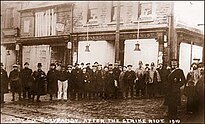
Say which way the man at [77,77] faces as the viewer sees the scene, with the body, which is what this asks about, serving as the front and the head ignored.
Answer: toward the camera

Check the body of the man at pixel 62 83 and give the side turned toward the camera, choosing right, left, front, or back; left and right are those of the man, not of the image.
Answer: front

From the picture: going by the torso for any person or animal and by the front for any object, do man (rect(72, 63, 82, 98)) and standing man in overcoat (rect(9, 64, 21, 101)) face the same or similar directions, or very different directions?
same or similar directions

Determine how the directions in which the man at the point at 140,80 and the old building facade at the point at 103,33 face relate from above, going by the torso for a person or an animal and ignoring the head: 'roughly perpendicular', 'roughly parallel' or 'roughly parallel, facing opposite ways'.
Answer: roughly parallel

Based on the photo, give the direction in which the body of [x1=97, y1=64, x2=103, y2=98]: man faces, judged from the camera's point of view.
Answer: toward the camera

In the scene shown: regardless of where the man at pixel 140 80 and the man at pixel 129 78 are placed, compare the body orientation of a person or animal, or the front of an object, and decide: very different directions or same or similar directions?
same or similar directions

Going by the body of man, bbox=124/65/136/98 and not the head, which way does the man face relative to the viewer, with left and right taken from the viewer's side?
facing the viewer

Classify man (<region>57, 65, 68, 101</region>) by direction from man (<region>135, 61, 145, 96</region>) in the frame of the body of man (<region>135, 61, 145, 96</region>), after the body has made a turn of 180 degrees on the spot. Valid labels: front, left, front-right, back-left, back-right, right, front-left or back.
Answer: left
